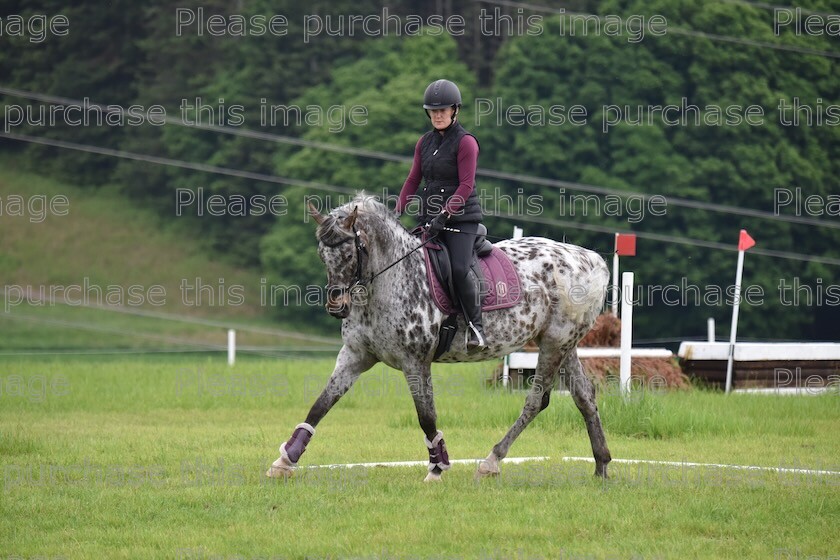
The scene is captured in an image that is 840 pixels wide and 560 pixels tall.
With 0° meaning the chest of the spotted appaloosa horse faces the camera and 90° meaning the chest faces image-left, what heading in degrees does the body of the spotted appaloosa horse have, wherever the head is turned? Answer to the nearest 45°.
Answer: approximately 90°

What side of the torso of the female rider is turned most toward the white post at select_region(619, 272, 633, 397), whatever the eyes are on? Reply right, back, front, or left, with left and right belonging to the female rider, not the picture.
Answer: back

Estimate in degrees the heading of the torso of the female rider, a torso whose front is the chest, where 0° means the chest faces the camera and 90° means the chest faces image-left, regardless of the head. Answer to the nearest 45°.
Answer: approximately 45°

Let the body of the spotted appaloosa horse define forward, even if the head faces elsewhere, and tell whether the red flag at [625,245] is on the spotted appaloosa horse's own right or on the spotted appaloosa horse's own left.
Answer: on the spotted appaloosa horse's own right
